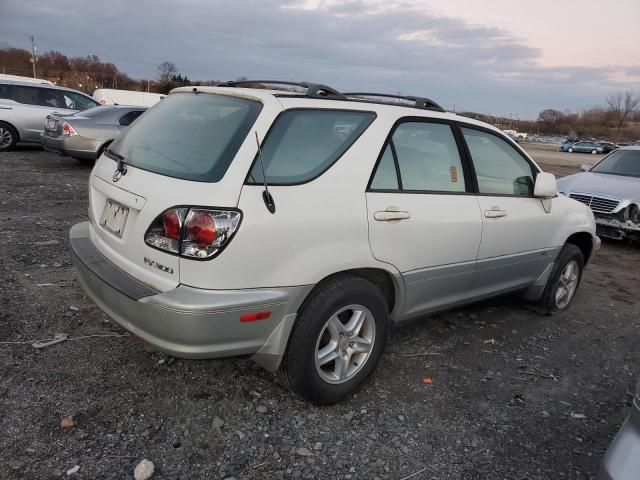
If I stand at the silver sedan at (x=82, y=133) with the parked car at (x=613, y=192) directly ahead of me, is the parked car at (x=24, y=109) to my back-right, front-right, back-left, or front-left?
back-left

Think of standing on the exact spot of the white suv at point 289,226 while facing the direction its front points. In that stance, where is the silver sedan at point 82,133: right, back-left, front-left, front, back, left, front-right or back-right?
left

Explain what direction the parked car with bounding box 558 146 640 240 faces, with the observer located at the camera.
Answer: facing the viewer and to the left of the viewer

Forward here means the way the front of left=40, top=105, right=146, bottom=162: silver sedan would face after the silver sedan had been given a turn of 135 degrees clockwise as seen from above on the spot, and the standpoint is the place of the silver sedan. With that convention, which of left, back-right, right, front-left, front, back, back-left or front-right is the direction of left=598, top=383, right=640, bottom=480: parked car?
front

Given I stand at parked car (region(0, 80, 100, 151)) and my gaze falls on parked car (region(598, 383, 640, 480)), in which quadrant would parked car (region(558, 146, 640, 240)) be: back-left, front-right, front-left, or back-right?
front-left

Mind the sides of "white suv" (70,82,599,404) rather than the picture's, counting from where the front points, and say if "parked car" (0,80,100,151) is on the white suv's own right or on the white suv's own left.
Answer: on the white suv's own left

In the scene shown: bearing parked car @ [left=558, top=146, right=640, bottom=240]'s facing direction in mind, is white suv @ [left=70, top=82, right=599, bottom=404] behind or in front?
in front

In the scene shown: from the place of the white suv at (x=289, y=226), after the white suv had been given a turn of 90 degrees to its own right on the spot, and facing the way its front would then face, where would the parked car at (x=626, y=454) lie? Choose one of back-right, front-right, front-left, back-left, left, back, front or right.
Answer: front

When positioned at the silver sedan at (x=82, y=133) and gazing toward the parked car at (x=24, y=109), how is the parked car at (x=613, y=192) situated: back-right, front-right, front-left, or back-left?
back-right

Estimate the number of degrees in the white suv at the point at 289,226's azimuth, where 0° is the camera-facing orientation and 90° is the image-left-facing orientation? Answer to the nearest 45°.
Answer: approximately 225°

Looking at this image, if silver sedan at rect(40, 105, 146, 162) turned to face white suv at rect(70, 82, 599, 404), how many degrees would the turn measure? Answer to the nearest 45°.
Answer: approximately 135° to its right

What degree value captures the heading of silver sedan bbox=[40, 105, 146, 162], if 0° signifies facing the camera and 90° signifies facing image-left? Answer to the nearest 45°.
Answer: approximately 225°
